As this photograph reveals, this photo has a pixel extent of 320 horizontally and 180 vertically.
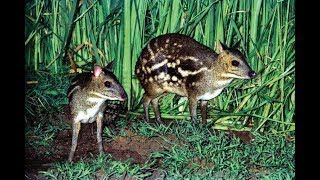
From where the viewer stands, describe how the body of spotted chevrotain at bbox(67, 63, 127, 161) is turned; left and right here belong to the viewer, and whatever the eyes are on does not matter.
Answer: facing the viewer and to the right of the viewer

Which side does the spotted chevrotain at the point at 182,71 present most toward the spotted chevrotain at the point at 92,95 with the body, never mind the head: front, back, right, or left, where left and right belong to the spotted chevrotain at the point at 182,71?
back

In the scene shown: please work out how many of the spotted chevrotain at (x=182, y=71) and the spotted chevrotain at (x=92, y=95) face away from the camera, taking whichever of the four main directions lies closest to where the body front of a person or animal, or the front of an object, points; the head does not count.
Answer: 0

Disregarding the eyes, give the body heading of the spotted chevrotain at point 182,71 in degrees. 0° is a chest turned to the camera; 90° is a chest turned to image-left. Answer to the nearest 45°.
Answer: approximately 270°
